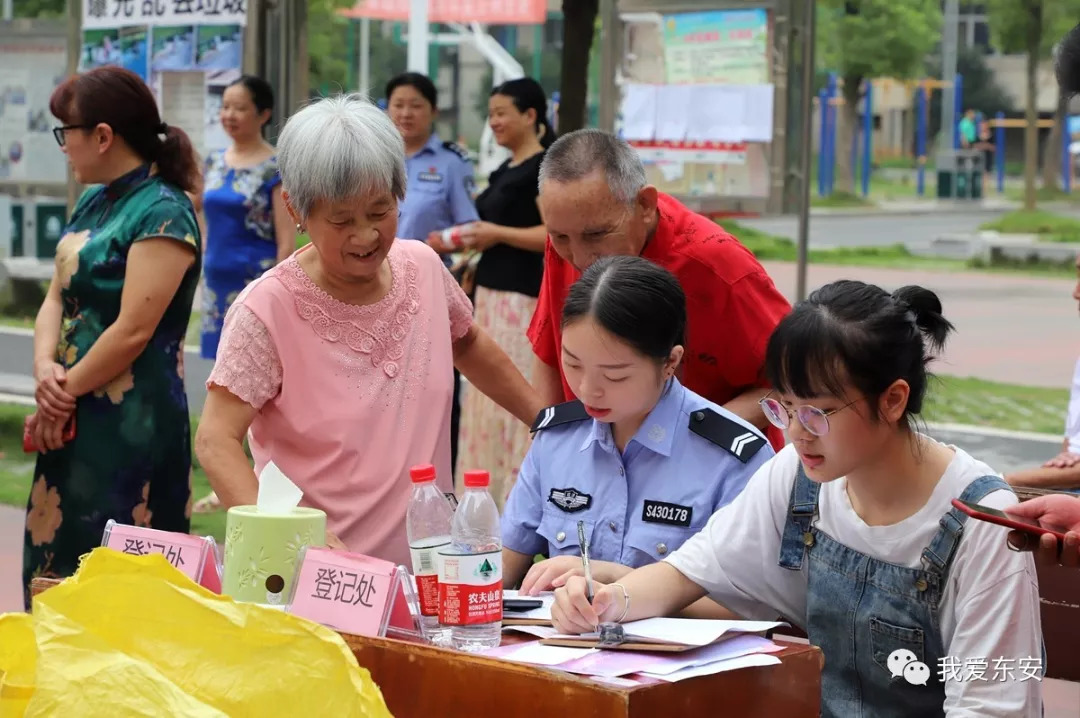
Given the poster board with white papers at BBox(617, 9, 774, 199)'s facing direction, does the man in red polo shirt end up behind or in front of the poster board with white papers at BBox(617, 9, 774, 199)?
in front

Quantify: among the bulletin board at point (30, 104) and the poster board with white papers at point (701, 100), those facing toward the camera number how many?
2

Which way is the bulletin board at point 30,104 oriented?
toward the camera

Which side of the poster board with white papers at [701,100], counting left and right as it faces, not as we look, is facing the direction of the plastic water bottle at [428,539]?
front

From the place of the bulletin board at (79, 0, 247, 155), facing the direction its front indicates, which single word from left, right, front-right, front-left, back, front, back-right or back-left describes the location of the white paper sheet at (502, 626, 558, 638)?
front

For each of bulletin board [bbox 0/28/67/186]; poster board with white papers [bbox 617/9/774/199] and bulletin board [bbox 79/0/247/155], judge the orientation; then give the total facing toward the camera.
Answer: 3

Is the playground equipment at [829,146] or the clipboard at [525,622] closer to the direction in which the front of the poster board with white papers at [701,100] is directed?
the clipboard

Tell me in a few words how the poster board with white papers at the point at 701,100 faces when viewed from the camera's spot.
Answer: facing the viewer
